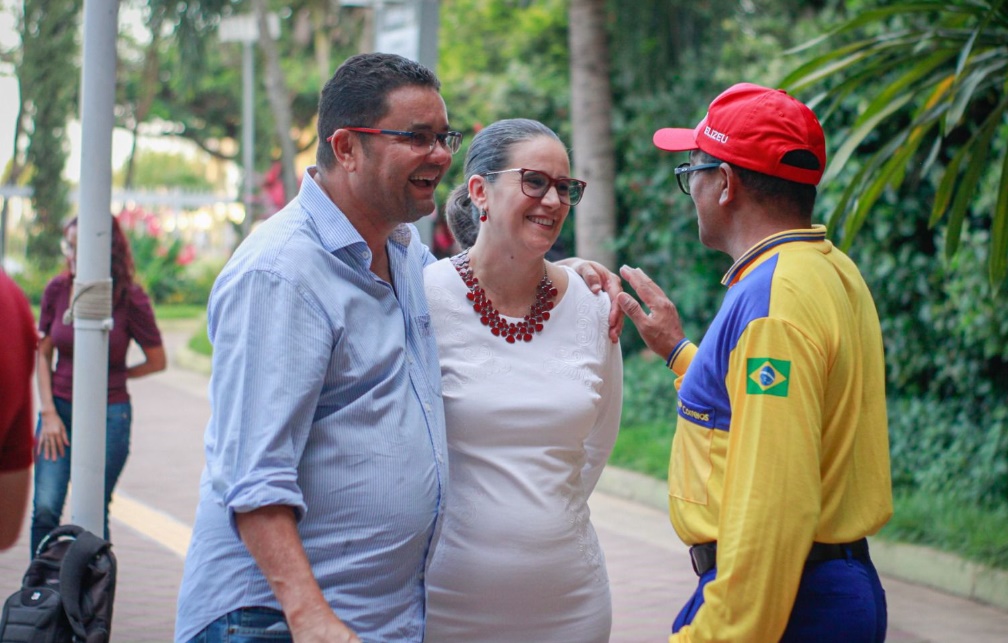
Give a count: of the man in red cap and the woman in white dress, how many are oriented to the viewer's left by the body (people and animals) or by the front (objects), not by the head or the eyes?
1

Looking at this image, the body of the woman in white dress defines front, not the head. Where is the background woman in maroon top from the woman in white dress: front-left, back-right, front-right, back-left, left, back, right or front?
back

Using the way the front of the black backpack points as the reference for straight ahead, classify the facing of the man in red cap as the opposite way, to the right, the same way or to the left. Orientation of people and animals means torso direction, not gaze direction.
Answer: to the right

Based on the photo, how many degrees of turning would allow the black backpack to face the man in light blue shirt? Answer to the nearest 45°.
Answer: approximately 45° to its left

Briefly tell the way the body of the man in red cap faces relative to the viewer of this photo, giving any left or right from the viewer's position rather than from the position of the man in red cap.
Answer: facing to the left of the viewer

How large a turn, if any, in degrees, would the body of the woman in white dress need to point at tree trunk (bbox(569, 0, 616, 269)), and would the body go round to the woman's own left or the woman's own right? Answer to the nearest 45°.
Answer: approximately 135° to the woman's own left

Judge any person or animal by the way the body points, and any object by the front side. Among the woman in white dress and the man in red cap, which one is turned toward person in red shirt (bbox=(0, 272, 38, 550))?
the man in red cap

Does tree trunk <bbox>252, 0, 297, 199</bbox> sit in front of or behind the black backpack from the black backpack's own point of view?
behind

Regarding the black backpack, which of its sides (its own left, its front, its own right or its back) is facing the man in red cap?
left
